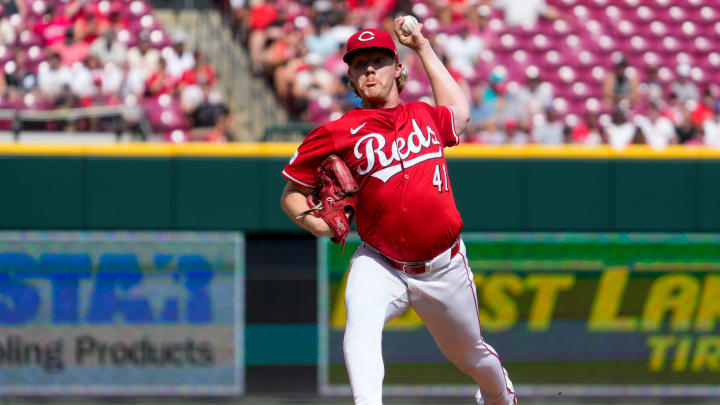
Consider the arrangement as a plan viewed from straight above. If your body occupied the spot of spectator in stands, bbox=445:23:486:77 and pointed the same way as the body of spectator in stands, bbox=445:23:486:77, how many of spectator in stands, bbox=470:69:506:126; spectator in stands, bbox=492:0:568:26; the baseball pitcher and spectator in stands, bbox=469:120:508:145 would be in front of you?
3

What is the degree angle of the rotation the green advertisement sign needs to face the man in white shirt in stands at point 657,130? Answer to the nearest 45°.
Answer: approximately 180°

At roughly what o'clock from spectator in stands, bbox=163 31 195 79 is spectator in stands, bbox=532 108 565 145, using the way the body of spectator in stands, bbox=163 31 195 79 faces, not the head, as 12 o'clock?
spectator in stands, bbox=532 108 565 145 is roughly at 10 o'clock from spectator in stands, bbox=163 31 195 79.

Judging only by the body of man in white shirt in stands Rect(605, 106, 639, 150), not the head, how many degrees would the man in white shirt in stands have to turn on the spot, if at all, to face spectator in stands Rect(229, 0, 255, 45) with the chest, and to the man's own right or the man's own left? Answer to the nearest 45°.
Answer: approximately 90° to the man's own right

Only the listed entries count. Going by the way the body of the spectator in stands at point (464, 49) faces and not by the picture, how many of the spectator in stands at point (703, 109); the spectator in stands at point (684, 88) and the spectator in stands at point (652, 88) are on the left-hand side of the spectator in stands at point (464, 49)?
3
